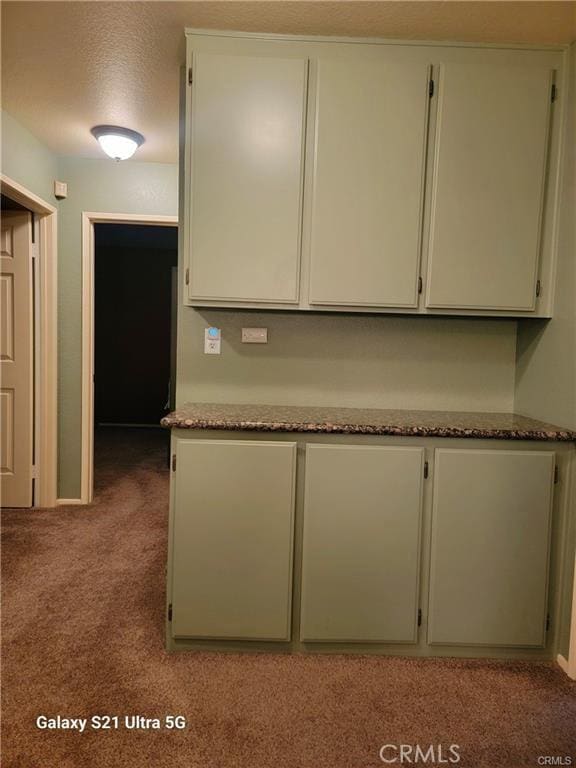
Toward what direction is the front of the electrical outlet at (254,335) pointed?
toward the camera

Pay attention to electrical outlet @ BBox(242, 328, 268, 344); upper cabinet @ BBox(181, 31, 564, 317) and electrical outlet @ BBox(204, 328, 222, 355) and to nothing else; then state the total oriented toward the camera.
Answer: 3

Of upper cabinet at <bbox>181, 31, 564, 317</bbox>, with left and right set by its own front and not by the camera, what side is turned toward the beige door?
right

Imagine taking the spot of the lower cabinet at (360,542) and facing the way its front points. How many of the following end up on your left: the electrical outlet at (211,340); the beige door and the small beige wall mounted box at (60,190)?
0

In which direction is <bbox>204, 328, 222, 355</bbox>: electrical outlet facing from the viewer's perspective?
toward the camera

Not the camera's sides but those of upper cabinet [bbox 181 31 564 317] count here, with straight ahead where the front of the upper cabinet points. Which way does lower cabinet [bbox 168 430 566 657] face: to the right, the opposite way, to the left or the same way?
the same way

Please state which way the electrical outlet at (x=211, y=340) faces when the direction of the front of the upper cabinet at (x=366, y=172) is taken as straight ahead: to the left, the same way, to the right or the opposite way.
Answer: the same way

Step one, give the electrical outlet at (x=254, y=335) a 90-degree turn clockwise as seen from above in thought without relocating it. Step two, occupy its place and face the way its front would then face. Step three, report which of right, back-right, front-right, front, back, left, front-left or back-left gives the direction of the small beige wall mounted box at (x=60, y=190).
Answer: front-right

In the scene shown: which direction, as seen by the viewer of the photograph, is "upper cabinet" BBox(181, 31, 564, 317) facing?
facing the viewer

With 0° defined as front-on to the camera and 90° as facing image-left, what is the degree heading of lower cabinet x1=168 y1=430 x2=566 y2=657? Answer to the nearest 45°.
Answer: approximately 0°

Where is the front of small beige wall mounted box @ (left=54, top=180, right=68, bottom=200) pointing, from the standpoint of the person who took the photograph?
facing the viewer and to the right of the viewer

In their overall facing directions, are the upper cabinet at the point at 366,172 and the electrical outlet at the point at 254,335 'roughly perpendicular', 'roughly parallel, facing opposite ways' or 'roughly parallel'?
roughly parallel
